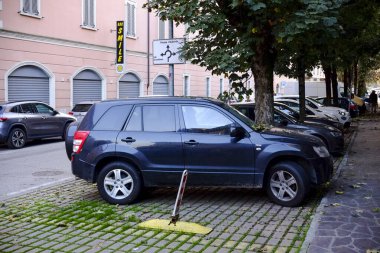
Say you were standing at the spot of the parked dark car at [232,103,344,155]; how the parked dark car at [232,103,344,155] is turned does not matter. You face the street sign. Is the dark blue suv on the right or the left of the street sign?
left

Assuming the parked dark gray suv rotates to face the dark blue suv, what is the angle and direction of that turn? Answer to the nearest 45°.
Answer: approximately 135° to its right

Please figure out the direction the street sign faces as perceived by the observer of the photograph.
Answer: facing the viewer

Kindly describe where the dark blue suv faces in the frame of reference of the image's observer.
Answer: facing to the right of the viewer

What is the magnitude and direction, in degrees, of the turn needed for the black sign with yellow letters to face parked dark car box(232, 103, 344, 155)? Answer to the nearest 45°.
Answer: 0° — it already faces it

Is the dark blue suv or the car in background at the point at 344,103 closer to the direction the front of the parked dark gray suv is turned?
the car in background

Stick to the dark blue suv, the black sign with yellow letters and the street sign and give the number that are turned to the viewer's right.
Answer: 1

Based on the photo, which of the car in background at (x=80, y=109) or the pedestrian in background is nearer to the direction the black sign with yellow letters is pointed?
the car in background

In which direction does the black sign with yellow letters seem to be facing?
toward the camera

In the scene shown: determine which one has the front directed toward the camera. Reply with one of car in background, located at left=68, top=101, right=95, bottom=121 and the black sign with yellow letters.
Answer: the black sign with yellow letters
